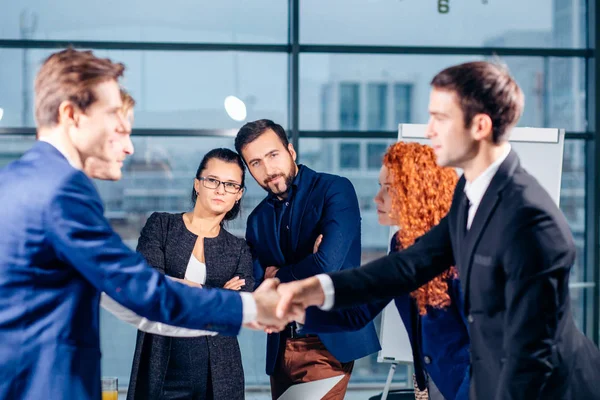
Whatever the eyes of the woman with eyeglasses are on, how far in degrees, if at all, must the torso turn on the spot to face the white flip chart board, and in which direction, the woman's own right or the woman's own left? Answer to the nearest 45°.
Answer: approximately 135° to the woman's own left

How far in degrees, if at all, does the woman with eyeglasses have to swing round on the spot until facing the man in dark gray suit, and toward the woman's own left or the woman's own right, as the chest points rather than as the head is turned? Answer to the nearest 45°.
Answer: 0° — they already face them

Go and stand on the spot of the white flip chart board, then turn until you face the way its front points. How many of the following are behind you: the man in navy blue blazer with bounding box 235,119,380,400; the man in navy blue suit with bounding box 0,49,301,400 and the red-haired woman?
0

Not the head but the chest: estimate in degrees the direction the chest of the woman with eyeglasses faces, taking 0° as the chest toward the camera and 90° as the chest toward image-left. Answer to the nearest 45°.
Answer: approximately 0°

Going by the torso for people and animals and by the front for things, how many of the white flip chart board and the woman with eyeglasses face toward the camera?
2

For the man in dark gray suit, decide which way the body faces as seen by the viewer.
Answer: to the viewer's left

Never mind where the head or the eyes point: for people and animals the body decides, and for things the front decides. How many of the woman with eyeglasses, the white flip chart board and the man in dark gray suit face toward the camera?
2

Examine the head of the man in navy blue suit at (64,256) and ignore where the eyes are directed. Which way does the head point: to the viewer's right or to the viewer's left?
to the viewer's right

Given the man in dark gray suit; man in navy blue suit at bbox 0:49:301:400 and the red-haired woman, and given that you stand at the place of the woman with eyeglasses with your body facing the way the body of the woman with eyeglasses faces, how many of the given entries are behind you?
0

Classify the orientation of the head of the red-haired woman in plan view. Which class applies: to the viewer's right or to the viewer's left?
to the viewer's left

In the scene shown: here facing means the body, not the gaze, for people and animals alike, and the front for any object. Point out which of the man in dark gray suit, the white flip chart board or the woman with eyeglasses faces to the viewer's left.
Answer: the man in dark gray suit

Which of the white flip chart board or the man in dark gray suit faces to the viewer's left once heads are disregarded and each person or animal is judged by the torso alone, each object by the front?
the man in dark gray suit

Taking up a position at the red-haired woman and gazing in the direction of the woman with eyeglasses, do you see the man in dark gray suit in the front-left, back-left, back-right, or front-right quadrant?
back-left

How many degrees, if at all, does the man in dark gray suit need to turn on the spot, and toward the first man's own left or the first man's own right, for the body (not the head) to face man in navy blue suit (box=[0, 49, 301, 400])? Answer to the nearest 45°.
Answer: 0° — they already face them

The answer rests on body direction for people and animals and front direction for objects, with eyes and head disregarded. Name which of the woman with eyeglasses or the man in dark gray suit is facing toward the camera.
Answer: the woman with eyeglasses

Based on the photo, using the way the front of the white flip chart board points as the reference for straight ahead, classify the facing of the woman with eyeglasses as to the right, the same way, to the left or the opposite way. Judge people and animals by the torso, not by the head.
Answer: the same way

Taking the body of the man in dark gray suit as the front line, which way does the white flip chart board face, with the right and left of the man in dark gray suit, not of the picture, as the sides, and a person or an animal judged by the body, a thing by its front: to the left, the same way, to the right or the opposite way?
to the left

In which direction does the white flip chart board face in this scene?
toward the camera
